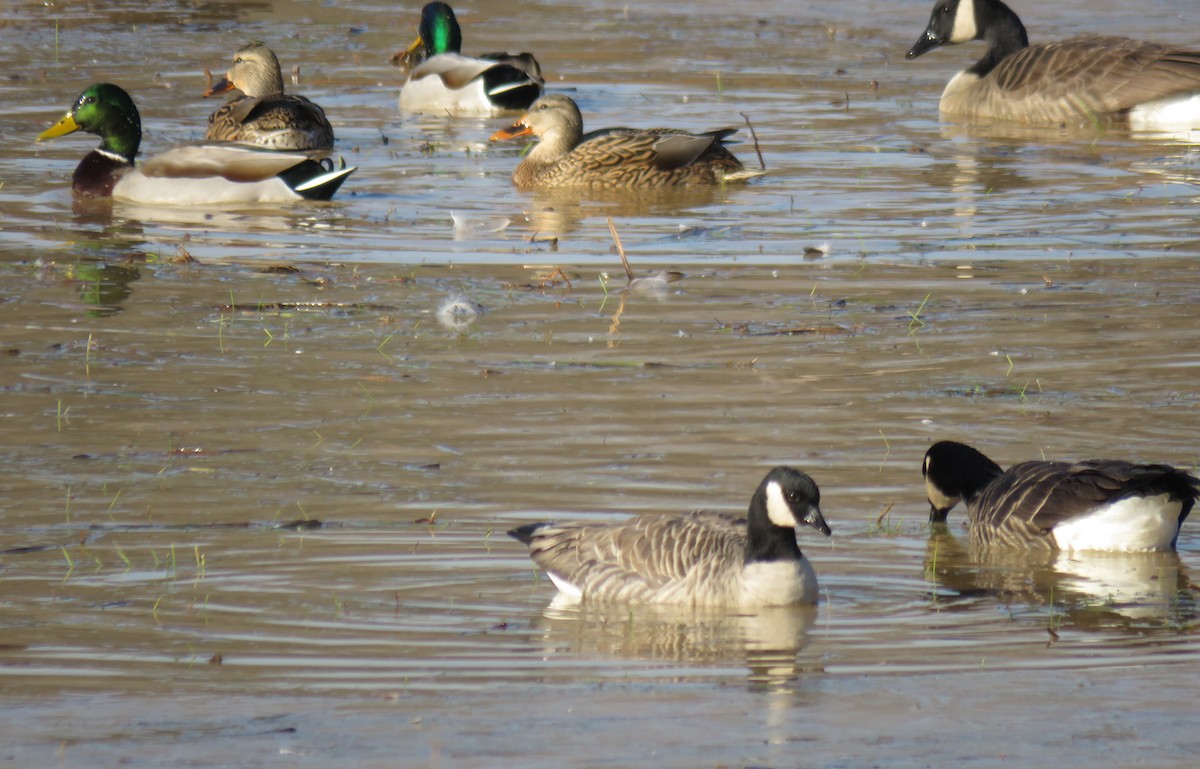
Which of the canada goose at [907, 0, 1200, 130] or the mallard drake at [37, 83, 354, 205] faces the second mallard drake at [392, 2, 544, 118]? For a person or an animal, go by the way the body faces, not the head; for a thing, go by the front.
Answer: the canada goose

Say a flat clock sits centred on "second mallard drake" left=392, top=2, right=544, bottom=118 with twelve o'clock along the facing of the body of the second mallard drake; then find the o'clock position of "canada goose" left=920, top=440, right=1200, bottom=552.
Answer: The canada goose is roughly at 7 o'clock from the second mallard drake.

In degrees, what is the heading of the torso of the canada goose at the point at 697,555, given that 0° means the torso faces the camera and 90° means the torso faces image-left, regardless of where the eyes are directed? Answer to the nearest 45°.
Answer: approximately 270°

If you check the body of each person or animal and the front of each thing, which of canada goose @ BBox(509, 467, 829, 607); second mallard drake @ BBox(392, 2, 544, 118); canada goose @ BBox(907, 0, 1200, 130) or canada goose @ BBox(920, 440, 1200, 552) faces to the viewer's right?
canada goose @ BBox(509, 467, 829, 607)

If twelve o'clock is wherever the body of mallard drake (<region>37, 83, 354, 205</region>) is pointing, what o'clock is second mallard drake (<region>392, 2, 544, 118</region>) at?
The second mallard drake is roughly at 4 o'clock from the mallard drake.

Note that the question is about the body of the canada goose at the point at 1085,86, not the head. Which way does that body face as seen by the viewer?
to the viewer's left

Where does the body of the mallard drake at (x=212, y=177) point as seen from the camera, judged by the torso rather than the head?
to the viewer's left

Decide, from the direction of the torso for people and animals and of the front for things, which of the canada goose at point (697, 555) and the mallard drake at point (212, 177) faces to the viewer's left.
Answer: the mallard drake

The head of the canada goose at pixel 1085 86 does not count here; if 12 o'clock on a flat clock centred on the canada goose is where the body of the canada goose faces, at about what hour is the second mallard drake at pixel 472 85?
The second mallard drake is roughly at 12 o'clock from the canada goose.

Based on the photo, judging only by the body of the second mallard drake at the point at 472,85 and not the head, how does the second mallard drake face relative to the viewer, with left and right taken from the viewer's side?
facing away from the viewer and to the left of the viewer

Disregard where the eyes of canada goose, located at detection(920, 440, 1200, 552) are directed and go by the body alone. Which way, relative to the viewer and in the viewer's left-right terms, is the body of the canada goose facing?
facing to the left of the viewer

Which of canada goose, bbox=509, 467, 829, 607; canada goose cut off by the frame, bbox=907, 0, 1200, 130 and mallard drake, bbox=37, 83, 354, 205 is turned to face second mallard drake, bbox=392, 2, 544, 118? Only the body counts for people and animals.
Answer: the canada goose cut off by the frame

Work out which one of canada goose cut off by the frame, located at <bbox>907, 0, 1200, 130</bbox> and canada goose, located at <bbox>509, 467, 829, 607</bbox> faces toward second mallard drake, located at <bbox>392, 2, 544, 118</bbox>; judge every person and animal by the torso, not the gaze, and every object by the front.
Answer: the canada goose cut off by the frame

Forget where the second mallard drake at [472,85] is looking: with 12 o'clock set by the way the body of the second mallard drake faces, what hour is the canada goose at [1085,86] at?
The canada goose is roughly at 5 o'clock from the second mallard drake.
